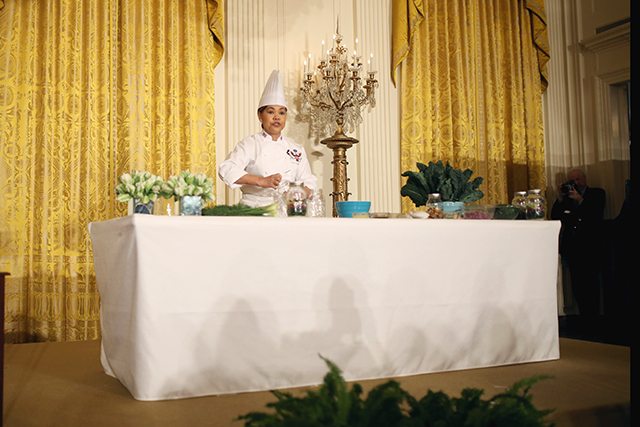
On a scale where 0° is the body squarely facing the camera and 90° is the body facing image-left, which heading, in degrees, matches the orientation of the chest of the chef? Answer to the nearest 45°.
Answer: approximately 0°

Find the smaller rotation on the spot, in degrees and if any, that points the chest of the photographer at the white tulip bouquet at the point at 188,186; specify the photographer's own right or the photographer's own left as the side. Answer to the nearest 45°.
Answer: approximately 45° to the photographer's own left

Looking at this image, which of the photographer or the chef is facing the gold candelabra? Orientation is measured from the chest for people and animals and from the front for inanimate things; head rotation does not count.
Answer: the photographer

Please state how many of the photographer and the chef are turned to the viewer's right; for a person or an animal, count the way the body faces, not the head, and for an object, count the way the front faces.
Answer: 0

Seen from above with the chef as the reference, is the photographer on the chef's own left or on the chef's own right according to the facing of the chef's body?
on the chef's own left

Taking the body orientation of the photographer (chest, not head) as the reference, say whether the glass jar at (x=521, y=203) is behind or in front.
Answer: in front

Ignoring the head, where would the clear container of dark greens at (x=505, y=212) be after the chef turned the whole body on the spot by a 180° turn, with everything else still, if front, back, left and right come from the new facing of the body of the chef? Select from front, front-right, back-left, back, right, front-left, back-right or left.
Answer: back-right

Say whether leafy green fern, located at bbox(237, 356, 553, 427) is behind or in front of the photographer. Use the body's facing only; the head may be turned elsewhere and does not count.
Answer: in front

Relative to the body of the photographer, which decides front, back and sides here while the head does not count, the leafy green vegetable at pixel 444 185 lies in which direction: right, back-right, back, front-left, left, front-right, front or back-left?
front-left

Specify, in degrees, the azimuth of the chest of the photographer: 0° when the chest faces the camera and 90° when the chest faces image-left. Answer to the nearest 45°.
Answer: approximately 45°

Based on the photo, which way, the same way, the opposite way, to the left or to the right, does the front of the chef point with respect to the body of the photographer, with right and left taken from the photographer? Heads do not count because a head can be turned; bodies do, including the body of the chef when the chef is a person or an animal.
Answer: to the left

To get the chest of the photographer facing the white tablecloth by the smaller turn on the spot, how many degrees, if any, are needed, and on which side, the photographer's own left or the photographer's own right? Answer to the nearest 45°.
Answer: approximately 45° to the photographer's own left

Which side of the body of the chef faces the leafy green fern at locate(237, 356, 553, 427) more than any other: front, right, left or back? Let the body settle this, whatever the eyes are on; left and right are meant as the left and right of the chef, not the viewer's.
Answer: front

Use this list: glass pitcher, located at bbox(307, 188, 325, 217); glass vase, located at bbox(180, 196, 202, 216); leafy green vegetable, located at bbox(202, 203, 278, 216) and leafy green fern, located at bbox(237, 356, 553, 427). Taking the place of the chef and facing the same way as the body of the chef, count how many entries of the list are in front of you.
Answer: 4

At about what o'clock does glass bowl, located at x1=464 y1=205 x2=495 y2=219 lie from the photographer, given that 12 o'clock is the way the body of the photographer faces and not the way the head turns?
The glass bowl is roughly at 11 o'clock from the photographer.
